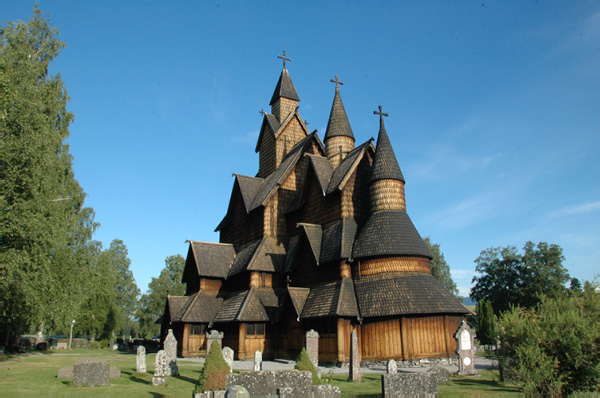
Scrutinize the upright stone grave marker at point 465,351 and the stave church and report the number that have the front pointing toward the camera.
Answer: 1

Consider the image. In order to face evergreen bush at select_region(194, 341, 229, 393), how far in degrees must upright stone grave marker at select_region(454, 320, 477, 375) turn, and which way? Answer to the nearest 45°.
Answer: approximately 45° to its right

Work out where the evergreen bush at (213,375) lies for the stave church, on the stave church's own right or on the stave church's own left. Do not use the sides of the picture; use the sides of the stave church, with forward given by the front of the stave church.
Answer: on the stave church's own left

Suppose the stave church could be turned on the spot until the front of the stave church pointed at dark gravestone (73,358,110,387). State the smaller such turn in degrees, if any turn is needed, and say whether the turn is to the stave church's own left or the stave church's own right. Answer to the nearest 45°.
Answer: approximately 90° to the stave church's own left

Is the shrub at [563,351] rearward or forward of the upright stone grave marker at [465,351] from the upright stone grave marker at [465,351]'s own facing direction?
forward

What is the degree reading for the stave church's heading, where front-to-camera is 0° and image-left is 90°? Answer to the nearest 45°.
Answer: approximately 135°

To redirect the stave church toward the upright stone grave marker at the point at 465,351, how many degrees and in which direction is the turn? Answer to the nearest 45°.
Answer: approximately 180°

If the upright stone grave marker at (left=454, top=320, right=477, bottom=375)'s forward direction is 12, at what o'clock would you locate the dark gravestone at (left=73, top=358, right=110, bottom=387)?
The dark gravestone is roughly at 2 o'clock from the upright stone grave marker.

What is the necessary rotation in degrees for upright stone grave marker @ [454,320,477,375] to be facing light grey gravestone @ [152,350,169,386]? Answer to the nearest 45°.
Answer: approximately 45° to its right

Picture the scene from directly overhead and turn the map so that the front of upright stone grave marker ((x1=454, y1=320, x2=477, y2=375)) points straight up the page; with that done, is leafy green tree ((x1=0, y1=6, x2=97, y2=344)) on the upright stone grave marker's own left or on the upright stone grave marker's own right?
on the upright stone grave marker's own right
